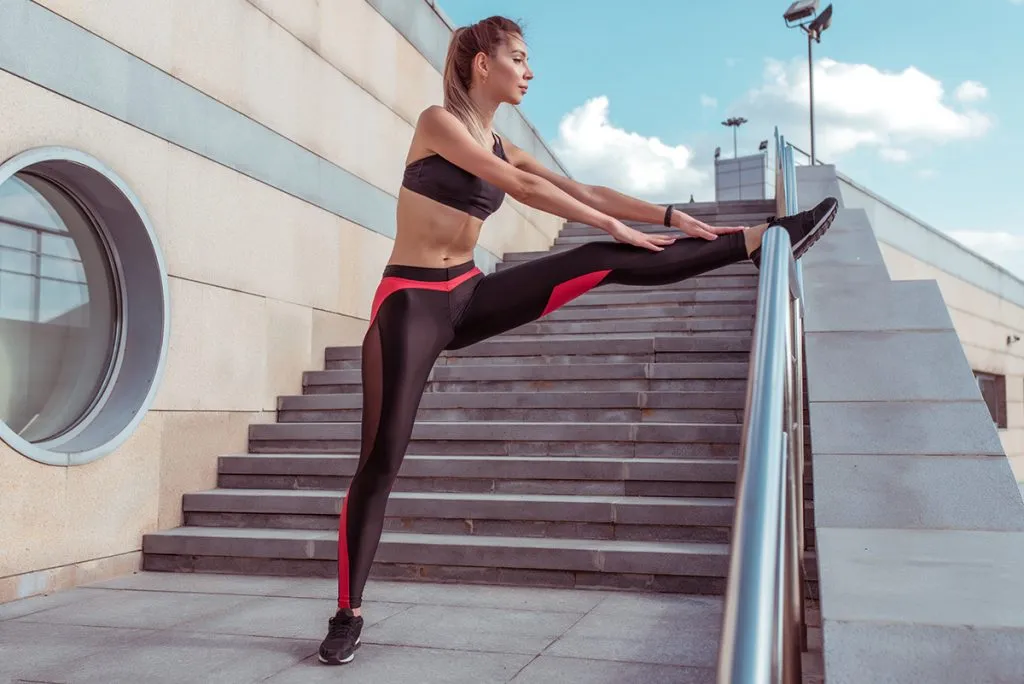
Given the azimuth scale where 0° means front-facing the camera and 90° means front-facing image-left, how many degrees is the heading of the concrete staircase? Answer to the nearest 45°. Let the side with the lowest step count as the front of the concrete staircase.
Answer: approximately 0°

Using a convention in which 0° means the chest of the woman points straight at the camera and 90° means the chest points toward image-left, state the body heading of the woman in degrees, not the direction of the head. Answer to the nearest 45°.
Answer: approximately 315°

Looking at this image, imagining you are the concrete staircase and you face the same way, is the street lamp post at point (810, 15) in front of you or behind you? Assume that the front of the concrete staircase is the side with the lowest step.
behind

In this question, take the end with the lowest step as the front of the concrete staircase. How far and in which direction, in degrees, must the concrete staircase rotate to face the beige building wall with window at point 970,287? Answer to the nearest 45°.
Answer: approximately 135° to its left

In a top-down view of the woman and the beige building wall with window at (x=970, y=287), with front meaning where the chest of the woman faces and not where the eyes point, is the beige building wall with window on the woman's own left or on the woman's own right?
on the woman's own left

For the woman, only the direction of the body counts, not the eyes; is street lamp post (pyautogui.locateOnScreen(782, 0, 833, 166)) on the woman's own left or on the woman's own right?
on the woman's own left

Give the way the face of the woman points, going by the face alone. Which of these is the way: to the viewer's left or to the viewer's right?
to the viewer's right
